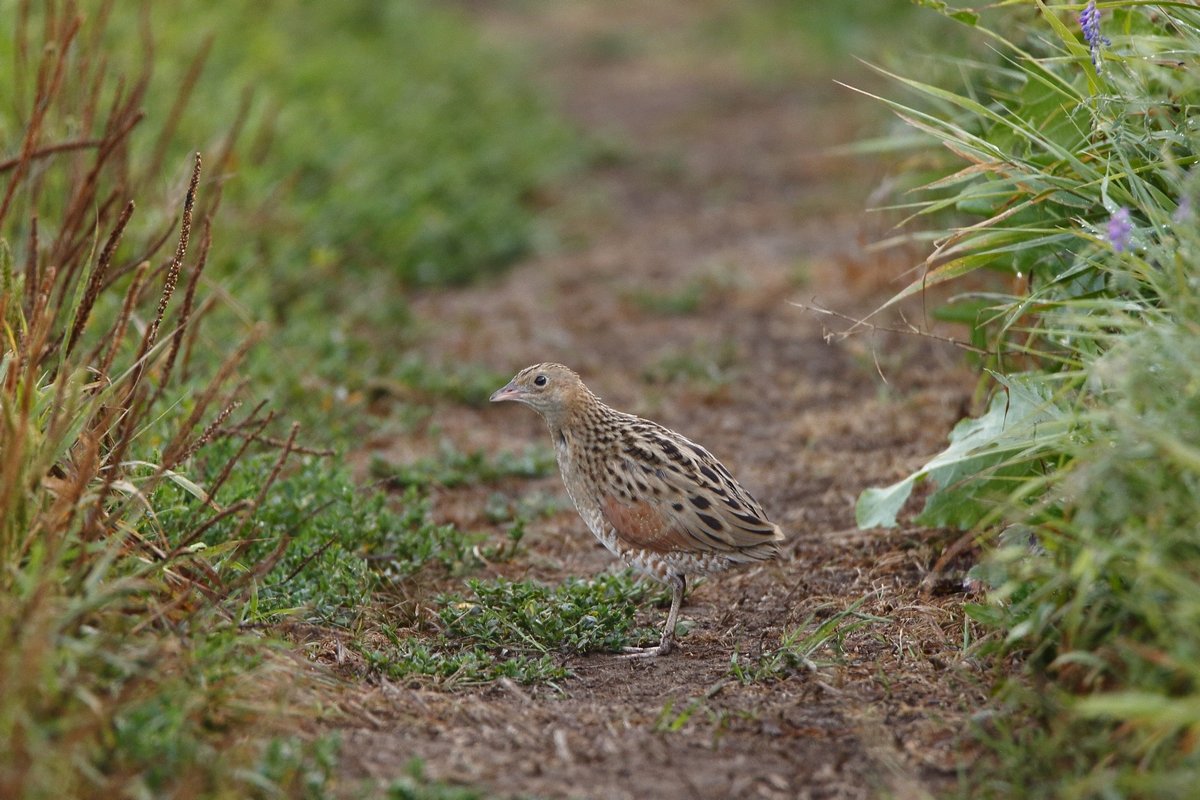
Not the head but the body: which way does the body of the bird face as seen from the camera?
to the viewer's left

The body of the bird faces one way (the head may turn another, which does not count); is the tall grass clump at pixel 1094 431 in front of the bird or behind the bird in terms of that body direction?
behind

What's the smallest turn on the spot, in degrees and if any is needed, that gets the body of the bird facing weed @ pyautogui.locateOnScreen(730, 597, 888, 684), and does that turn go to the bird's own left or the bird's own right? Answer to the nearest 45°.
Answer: approximately 135° to the bird's own left

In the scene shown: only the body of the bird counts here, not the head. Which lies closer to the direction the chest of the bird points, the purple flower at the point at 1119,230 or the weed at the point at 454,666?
the weed

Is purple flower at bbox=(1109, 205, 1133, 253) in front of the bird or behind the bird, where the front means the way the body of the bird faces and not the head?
behind
